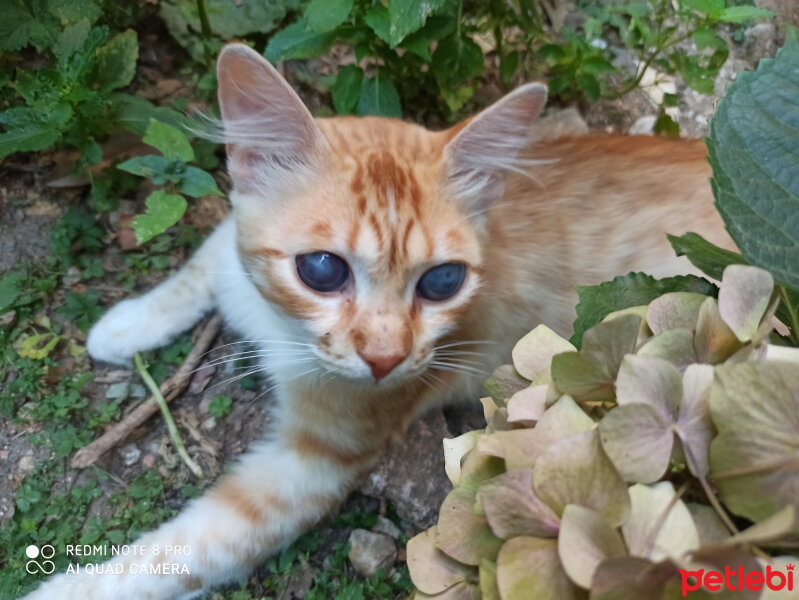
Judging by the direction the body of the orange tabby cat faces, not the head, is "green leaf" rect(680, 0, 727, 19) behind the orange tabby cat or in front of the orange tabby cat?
behind

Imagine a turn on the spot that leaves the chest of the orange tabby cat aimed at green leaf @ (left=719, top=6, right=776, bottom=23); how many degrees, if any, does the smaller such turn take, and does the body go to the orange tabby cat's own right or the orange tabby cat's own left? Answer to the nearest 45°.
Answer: approximately 180°

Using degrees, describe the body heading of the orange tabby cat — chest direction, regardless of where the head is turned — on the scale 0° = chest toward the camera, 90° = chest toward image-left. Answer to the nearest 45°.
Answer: approximately 45°

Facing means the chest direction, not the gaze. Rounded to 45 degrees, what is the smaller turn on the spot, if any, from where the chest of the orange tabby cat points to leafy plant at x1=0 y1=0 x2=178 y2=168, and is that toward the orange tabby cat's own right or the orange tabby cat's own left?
approximately 90° to the orange tabby cat's own right

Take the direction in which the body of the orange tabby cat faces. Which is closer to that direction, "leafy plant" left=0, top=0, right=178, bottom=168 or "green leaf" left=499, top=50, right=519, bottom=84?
the leafy plant

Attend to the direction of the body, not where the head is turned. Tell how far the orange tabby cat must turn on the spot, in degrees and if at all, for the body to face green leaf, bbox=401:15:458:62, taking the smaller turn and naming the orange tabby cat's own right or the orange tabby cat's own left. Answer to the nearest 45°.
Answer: approximately 135° to the orange tabby cat's own right

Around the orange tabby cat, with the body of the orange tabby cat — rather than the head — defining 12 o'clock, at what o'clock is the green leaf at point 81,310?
The green leaf is roughly at 2 o'clock from the orange tabby cat.

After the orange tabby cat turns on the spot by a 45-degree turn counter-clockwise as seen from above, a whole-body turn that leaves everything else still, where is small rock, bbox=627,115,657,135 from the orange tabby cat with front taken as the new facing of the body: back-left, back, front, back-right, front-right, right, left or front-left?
back-left
